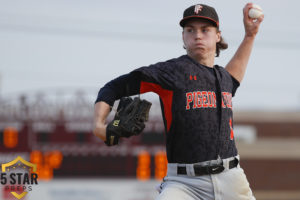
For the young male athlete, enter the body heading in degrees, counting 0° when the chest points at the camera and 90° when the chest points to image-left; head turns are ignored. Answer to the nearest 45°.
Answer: approximately 315°
